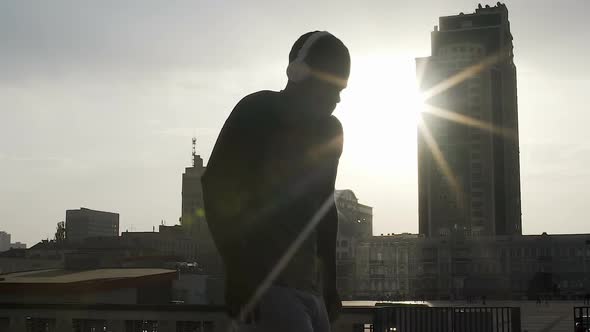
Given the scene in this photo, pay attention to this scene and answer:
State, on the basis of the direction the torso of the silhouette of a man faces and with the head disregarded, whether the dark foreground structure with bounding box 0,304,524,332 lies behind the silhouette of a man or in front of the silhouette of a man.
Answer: behind
